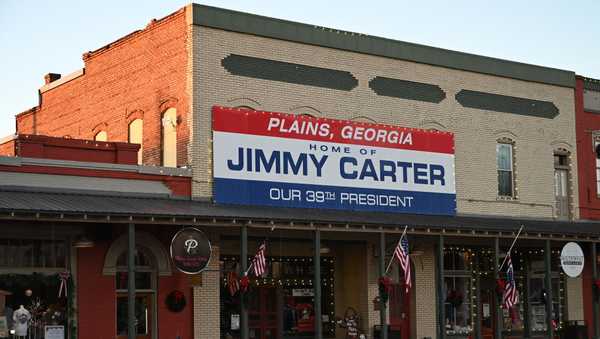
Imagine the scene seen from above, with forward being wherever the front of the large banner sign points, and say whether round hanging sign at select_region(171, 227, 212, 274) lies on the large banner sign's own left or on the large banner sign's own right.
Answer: on the large banner sign's own right

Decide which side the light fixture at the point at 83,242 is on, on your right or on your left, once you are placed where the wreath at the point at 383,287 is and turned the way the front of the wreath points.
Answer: on your right

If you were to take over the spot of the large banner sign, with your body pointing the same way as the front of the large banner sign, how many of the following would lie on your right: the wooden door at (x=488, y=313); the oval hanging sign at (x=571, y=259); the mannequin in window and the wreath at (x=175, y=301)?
2

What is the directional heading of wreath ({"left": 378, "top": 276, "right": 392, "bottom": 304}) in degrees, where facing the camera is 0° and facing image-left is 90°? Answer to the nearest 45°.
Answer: approximately 315°

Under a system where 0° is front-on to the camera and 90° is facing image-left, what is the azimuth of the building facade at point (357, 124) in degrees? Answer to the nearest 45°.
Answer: approximately 315°

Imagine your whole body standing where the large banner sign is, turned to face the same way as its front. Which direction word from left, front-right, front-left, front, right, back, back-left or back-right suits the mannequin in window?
right

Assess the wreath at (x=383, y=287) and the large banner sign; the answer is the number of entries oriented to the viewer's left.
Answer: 0

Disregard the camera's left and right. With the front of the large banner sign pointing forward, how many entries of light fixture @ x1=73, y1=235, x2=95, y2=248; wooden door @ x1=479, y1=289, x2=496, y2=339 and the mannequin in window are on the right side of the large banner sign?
2

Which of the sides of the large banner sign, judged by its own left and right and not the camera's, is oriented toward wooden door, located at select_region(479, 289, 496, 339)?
left

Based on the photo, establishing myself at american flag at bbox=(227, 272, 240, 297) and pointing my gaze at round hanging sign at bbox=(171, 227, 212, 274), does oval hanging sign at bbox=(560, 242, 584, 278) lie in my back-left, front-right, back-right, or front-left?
back-left

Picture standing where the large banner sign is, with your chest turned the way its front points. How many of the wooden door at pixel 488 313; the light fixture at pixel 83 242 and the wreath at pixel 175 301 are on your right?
2

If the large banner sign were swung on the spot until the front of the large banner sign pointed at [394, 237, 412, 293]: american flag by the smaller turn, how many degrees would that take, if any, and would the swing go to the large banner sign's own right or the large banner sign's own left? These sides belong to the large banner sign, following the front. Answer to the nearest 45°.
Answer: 0° — it already faces it

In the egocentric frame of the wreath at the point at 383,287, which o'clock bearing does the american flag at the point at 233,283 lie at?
The american flag is roughly at 4 o'clock from the wreath.

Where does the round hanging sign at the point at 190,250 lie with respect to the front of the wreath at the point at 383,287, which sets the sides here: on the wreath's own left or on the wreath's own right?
on the wreath's own right
